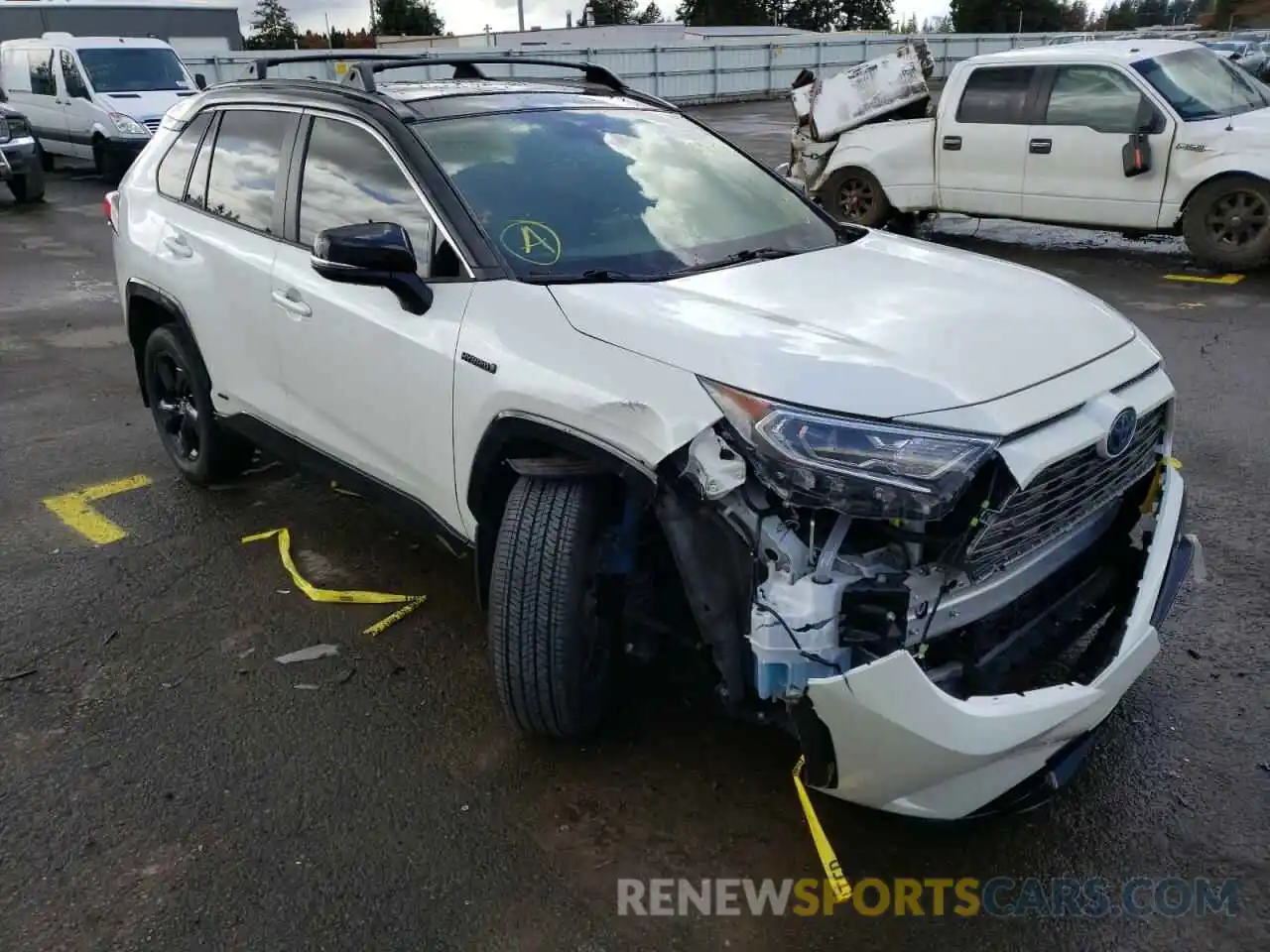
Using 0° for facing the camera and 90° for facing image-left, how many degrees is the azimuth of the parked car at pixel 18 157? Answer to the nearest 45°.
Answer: approximately 315°

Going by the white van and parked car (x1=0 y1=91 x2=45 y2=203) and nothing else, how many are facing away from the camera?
0

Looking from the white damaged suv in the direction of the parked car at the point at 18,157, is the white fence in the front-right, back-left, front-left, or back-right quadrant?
front-right

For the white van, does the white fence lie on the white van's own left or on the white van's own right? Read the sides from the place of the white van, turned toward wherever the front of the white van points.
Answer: on the white van's own left

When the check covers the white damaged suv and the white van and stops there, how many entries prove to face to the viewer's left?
0

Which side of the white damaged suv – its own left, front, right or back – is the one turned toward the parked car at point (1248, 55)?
left

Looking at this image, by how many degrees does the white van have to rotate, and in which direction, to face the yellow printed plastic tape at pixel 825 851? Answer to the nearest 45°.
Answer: approximately 45° to its right

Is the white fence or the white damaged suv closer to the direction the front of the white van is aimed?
the white damaged suv

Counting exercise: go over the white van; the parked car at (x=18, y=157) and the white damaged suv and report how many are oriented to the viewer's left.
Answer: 0

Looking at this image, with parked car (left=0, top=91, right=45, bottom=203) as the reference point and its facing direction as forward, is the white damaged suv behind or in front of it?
in front

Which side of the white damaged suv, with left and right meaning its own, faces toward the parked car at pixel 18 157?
back

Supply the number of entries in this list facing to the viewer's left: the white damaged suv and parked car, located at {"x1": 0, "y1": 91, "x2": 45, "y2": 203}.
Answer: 0

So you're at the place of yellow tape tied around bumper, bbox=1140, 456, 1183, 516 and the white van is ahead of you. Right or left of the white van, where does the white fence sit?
right

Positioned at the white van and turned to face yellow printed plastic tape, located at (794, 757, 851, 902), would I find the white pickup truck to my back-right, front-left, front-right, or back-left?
front-left
